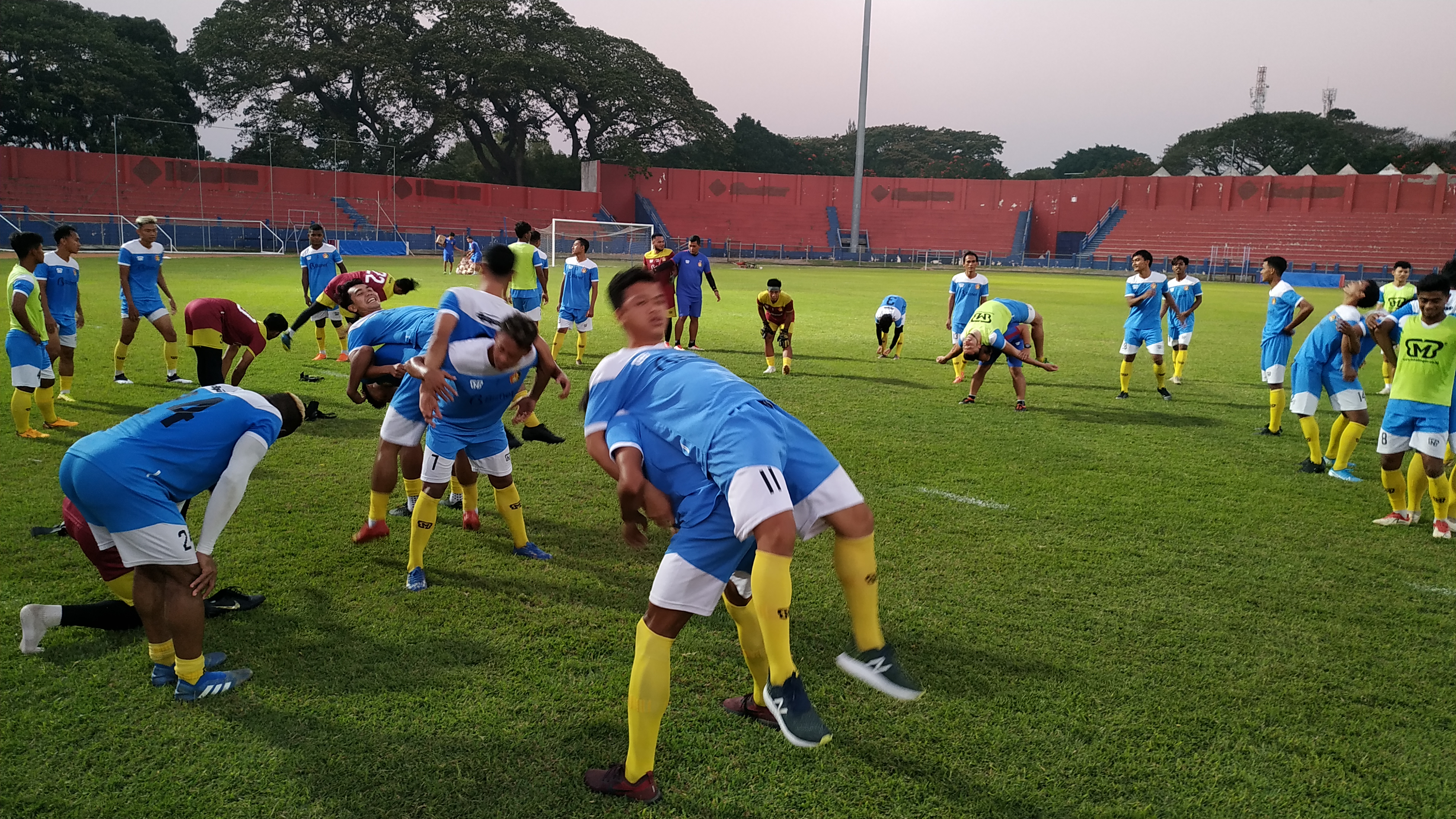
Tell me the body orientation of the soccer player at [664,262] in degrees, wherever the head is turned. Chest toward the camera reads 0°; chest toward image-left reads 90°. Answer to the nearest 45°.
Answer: approximately 0°

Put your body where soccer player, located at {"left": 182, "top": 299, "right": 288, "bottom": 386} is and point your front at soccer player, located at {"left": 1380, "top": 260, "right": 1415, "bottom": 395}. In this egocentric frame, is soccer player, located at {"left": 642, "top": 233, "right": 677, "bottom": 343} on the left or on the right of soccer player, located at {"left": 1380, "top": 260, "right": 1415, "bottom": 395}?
left

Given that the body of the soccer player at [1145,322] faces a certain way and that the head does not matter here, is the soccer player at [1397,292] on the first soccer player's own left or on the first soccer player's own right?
on the first soccer player's own left

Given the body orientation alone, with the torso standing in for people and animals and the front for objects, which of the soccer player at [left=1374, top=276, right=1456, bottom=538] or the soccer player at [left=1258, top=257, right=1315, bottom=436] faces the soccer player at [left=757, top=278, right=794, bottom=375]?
the soccer player at [left=1258, top=257, right=1315, bottom=436]

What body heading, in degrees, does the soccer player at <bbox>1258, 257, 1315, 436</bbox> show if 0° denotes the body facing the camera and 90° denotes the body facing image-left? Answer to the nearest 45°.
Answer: approximately 90°

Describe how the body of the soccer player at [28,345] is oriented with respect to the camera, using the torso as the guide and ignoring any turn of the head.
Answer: to the viewer's right
